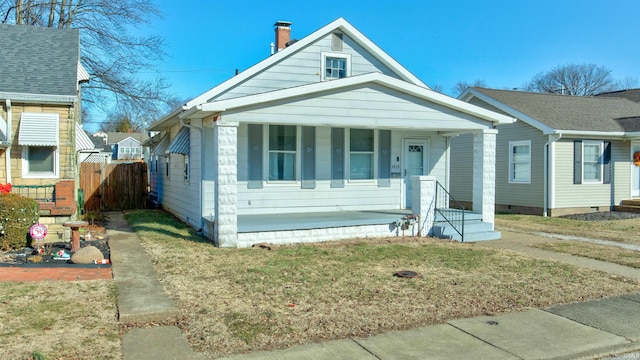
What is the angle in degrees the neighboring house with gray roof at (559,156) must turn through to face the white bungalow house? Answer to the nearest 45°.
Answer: approximately 90° to its right

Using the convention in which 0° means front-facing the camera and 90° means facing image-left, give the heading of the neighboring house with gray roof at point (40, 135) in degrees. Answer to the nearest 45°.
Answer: approximately 0°

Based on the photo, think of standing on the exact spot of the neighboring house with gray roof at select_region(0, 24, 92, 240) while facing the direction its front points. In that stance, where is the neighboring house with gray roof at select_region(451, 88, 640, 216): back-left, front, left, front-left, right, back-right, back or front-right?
left

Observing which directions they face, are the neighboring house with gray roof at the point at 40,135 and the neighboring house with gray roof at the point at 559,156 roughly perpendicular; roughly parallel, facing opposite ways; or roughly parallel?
roughly parallel

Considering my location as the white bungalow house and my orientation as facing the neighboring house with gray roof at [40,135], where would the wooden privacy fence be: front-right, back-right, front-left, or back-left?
front-right

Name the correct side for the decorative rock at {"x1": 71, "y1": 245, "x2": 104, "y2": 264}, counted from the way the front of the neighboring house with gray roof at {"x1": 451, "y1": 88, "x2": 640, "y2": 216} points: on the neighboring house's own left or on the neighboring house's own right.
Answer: on the neighboring house's own right

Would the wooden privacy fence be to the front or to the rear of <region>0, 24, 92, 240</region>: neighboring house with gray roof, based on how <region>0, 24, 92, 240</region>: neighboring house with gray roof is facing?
to the rear

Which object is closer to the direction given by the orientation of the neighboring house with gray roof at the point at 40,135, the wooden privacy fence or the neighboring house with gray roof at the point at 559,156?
the neighboring house with gray roof

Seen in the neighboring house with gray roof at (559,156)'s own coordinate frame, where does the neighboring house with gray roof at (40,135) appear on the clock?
the neighboring house with gray roof at (40,135) is roughly at 3 o'clock from the neighboring house with gray roof at (559,156).

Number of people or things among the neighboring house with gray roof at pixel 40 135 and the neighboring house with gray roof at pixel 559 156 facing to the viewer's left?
0

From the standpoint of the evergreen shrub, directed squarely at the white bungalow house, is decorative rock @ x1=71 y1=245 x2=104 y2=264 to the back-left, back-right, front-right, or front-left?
front-right

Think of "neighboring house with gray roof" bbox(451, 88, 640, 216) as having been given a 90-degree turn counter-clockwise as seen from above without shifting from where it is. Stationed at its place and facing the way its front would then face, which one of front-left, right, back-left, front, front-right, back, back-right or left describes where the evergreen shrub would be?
back

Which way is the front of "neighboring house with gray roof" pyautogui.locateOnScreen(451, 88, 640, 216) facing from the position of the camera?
facing the viewer and to the right of the viewer
